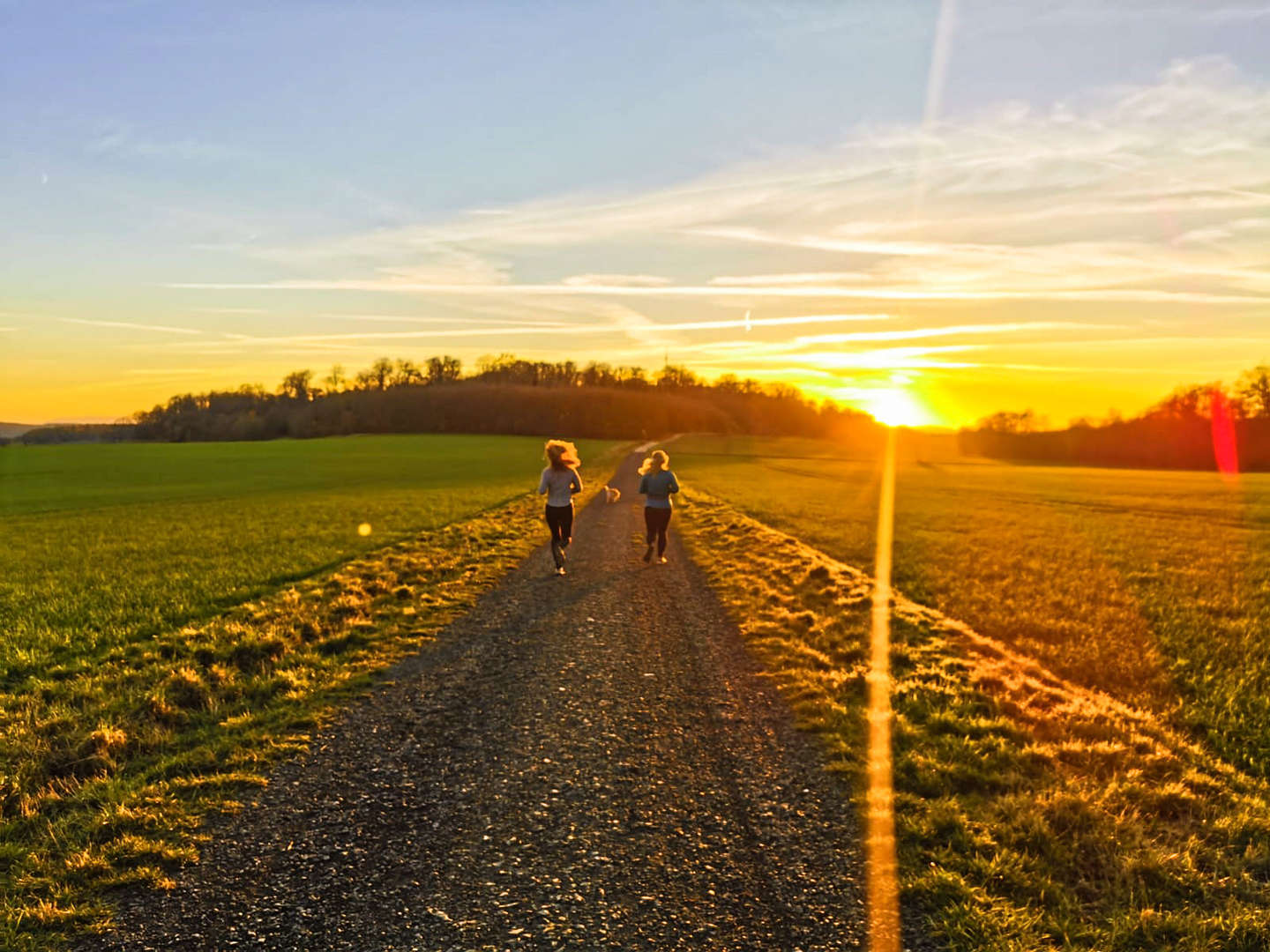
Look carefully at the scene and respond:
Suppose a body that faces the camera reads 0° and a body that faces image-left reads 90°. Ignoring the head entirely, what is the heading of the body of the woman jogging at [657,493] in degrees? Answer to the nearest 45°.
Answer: approximately 180°

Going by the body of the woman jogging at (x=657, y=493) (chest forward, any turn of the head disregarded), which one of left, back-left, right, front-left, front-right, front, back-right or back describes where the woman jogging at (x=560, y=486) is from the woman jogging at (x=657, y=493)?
back-left

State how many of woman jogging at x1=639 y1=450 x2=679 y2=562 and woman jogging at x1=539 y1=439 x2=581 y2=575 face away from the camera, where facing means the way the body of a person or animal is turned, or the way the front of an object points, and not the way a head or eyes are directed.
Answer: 2

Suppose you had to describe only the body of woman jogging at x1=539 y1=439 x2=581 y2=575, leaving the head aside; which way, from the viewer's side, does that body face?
away from the camera

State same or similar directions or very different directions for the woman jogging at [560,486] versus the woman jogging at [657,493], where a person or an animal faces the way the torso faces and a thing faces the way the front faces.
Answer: same or similar directions

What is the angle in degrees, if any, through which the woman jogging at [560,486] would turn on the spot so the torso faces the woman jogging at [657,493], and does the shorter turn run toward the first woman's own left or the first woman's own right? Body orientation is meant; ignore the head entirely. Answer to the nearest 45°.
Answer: approximately 45° to the first woman's own right
